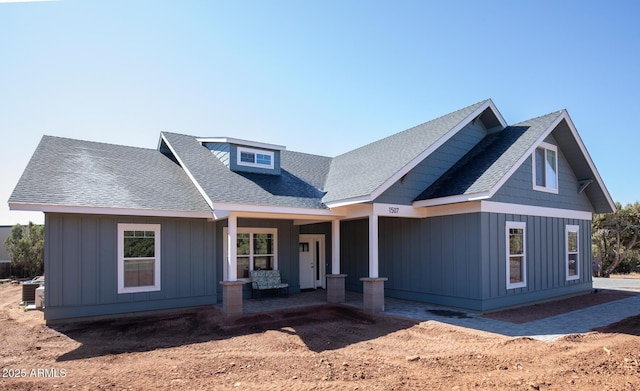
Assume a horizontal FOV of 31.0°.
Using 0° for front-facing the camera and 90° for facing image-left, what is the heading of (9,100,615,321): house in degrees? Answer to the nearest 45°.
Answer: approximately 315°

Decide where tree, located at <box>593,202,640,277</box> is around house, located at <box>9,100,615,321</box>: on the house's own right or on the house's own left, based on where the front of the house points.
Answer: on the house's own left

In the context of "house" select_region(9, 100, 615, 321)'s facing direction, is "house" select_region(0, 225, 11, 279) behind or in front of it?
behind
